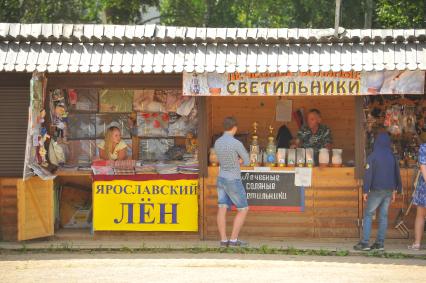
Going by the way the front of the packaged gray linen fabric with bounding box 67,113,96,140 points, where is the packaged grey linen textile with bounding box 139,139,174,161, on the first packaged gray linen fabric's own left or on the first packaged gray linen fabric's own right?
on the first packaged gray linen fabric's own left

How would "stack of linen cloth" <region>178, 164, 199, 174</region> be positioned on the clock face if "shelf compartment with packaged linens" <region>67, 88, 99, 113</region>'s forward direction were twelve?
The stack of linen cloth is roughly at 10 o'clock from the shelf compartment with packaged linens.

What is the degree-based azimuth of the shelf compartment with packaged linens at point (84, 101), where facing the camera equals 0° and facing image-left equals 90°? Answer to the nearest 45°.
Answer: approximately 0°

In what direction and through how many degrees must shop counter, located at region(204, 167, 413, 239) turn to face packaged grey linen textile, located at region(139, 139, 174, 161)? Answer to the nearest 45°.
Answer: approximately 90° to its right

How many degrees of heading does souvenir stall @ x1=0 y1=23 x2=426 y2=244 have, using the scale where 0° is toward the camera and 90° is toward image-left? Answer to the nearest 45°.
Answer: approximately 0°

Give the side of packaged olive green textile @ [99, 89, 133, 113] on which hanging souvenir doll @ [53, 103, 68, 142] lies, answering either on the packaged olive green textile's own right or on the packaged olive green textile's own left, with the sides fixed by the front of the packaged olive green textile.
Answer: on the packaged olive green textile's own right

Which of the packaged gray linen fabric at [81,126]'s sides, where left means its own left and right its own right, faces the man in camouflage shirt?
left
